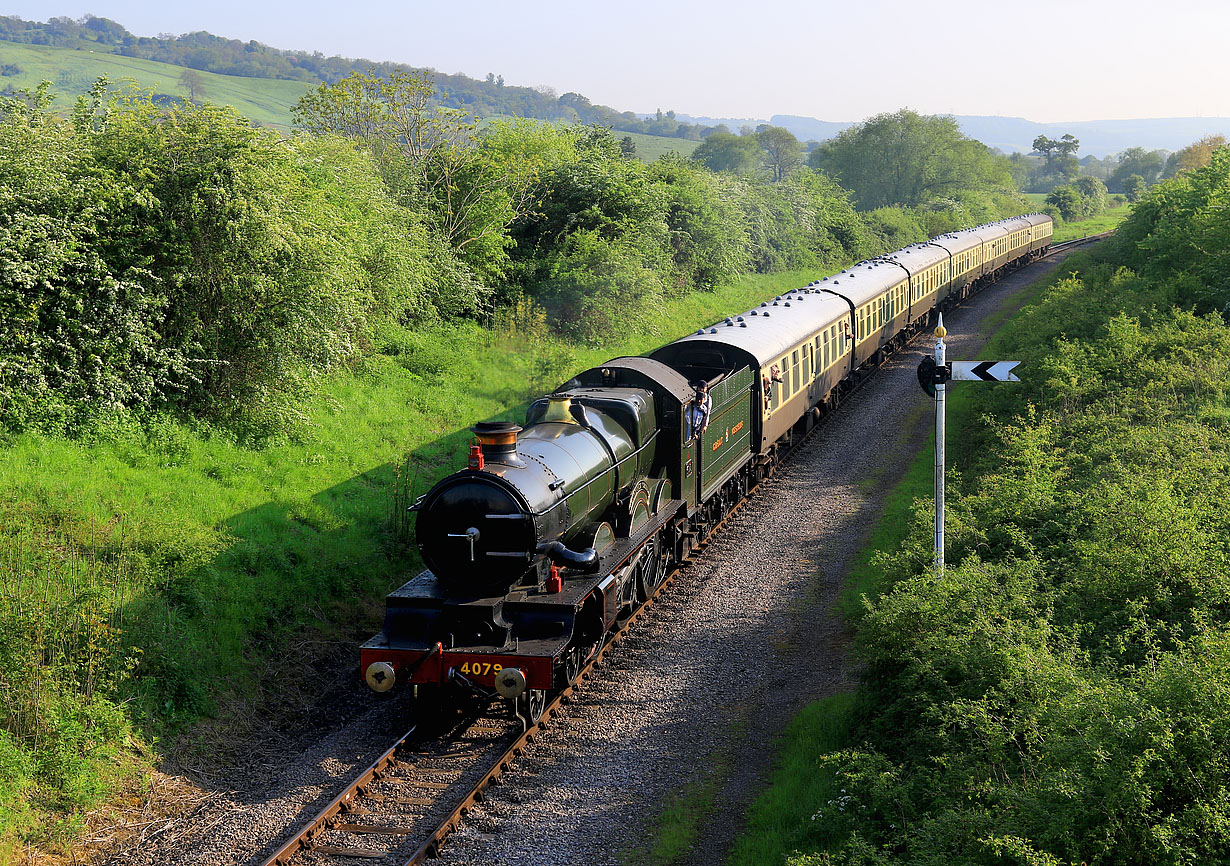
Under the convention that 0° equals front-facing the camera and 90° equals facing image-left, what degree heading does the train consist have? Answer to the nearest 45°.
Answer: approximately 45°

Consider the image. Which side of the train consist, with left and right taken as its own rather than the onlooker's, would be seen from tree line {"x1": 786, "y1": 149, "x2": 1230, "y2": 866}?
left
